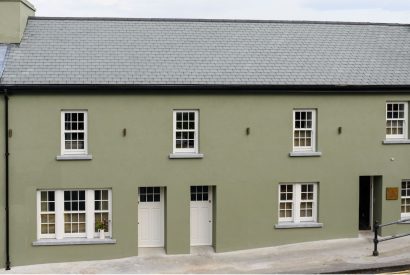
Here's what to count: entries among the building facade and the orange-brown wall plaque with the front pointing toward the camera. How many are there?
2

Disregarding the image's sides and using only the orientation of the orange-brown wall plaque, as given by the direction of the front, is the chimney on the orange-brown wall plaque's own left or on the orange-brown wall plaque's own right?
on the orange-brown wall plaque's own right

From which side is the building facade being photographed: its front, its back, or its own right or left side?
front

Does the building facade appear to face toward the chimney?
no

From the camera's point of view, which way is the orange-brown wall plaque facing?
toward the camera

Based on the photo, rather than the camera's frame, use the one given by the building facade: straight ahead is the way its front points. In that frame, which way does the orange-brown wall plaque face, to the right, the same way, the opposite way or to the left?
the same way
